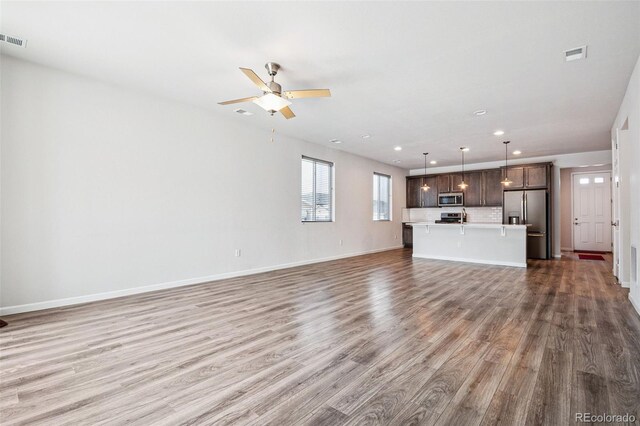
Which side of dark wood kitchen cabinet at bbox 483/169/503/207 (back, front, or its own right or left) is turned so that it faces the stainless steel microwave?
right

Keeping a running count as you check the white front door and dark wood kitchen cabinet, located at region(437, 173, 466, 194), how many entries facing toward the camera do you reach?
2

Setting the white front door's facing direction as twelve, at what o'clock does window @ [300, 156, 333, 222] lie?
The window is roughly at 1 o'clock from the white front door.

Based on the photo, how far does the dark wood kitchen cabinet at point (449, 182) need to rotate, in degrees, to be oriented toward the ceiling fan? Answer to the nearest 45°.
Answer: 0° — it already faces it

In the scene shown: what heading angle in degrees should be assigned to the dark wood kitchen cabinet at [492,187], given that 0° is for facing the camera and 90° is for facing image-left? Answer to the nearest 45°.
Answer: approximately 0°

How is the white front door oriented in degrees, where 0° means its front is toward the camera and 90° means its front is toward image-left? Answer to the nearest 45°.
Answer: approximately 0°

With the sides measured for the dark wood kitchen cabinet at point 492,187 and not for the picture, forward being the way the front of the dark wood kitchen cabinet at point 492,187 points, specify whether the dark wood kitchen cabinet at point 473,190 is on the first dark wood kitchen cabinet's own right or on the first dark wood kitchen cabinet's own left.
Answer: on the first dark wood kitchen cabinet's own right

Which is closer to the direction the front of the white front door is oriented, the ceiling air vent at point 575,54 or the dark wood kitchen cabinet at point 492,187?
the ceiling air vent

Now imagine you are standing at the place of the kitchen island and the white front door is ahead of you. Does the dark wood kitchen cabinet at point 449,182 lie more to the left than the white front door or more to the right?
left
